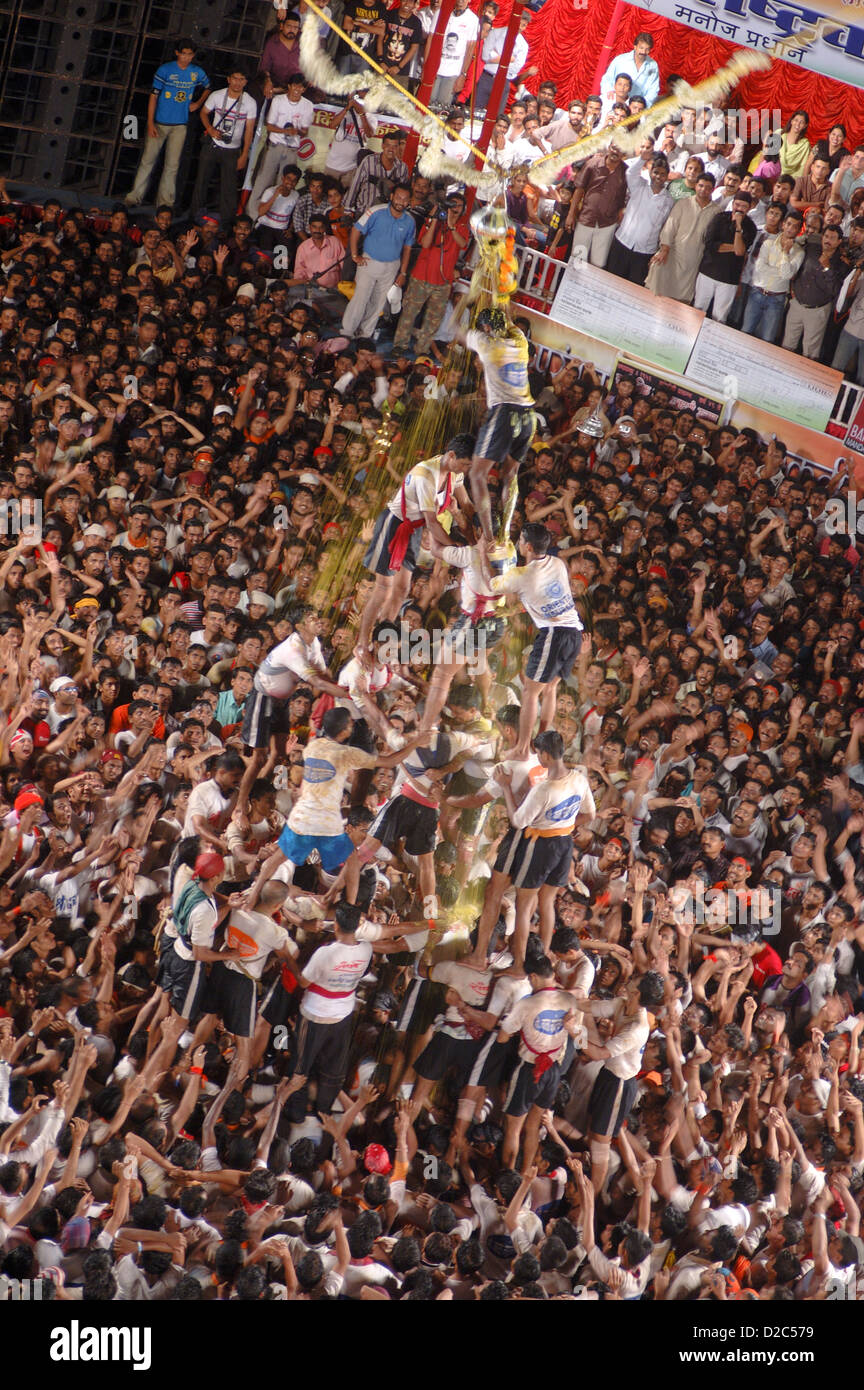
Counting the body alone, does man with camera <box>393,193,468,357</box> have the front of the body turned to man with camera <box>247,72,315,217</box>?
no

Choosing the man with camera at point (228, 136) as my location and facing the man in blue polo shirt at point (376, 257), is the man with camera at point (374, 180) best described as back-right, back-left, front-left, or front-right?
front-left

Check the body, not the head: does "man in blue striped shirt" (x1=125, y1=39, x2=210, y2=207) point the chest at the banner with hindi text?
no

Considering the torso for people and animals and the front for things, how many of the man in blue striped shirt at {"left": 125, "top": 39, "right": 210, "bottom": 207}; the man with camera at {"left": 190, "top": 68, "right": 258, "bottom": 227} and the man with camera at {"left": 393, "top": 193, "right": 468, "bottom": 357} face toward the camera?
3

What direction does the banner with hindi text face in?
toward the camera

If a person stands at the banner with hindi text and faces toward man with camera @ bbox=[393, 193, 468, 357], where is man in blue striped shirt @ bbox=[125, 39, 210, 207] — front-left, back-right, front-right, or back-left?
front-right

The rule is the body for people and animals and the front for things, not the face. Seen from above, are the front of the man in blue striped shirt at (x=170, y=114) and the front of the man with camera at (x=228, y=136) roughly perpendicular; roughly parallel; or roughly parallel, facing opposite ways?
roughly parallel

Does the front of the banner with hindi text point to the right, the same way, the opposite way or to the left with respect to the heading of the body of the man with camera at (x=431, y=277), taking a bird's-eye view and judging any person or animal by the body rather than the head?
the same way

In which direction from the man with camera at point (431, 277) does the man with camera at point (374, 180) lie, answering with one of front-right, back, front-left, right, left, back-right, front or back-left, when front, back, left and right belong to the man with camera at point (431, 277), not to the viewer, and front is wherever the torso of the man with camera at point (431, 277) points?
back-right

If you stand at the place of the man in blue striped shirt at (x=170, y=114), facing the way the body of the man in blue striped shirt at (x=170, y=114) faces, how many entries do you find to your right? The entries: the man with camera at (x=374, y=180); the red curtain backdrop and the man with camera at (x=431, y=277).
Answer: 0

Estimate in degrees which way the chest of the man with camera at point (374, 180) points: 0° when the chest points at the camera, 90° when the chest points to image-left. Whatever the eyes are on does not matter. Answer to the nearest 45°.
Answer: approximately 0°
